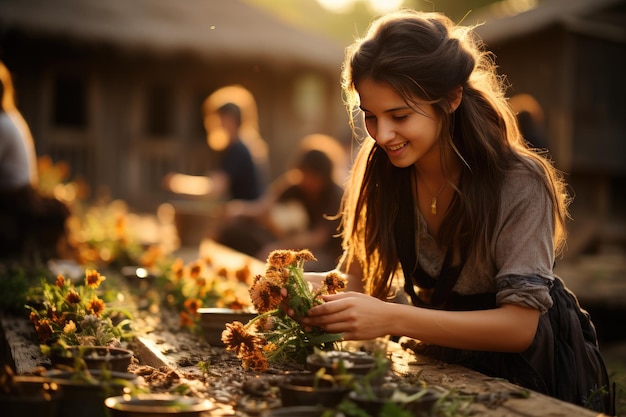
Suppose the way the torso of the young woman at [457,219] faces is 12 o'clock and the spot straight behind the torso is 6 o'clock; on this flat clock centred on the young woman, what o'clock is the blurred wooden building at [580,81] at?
The blurred wooden building is roughly at 5 o'clock from the young woman.

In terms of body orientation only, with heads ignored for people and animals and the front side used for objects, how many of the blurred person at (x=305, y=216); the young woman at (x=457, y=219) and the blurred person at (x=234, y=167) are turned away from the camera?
0

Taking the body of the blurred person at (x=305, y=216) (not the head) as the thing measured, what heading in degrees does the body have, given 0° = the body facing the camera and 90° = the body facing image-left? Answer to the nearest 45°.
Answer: approximately 45°

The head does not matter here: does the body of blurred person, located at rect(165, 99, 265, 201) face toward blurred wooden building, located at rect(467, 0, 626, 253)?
no

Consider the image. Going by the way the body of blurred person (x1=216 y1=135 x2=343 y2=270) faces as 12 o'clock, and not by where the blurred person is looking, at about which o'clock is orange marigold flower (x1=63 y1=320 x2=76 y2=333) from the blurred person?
The orange marigold flower is roughly at 11 o'clock from the blurred person.

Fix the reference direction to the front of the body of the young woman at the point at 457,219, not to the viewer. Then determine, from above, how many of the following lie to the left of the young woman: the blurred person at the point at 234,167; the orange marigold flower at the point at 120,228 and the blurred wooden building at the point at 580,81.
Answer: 0

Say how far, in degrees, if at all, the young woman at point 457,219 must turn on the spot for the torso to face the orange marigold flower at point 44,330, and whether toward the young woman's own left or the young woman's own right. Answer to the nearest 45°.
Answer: approximately 45° to the young woman's own right

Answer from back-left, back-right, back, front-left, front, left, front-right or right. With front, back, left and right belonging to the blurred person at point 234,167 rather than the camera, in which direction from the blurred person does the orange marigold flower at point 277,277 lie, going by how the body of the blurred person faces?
left

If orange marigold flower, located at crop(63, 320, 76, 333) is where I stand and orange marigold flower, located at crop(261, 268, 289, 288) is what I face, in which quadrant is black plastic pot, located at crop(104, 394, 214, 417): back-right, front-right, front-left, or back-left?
front-right

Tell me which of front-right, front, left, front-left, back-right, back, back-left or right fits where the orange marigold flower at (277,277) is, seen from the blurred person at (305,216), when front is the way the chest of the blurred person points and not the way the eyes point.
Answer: front-left

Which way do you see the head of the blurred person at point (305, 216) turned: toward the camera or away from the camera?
toward the camera

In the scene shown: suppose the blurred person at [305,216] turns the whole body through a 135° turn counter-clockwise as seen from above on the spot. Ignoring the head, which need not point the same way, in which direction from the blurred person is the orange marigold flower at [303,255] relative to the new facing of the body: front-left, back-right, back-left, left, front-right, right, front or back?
right

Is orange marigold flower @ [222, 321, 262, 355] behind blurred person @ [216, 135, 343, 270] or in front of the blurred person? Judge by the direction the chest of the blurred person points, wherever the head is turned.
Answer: in front

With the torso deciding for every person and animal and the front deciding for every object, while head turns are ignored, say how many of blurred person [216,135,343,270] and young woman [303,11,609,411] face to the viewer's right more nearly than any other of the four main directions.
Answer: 0

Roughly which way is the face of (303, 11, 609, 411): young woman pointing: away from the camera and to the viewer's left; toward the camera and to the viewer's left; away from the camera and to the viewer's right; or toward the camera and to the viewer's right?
toward the camera and to the viewer's left

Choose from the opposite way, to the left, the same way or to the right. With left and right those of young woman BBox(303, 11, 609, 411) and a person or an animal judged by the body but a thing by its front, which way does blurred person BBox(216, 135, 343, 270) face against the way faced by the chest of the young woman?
the same way
